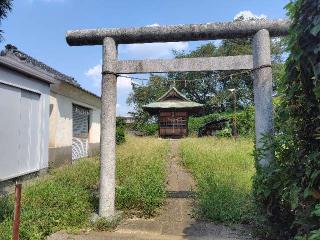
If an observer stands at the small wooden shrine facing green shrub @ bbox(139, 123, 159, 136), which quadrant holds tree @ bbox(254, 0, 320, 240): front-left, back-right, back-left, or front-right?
back-left

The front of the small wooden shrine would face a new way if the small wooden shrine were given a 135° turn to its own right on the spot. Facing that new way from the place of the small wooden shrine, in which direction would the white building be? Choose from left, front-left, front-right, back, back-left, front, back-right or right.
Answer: back-left

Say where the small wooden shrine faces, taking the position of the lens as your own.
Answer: facing the viewer

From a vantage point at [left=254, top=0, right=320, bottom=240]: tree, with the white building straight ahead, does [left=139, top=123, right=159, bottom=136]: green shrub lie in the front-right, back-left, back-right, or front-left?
front-right

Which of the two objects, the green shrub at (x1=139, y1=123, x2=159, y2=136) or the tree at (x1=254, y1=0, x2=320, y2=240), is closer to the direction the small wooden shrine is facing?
the tree

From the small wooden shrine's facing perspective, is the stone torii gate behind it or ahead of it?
ahead

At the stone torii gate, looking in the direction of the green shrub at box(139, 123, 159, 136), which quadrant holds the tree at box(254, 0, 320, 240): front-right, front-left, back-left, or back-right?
back-right

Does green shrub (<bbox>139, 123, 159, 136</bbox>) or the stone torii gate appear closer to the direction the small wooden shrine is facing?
the stone torii gate

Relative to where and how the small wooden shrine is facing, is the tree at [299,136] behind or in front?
in front
